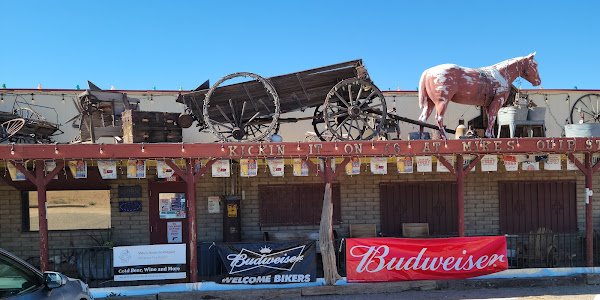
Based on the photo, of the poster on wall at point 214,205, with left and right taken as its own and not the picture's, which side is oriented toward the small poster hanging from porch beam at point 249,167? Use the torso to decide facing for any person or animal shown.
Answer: front

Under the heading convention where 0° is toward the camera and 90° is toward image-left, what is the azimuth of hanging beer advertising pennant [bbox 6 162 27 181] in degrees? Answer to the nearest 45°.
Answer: approximately 0°

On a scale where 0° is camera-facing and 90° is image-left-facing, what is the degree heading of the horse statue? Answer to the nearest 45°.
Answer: approximately 270°

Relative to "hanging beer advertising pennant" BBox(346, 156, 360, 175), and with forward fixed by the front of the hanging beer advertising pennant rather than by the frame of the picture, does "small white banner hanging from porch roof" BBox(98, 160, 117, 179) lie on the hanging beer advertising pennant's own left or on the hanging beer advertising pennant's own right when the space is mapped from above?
on the hanging beer advertising pennant's own right

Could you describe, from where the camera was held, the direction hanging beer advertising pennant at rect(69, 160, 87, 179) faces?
facing the viewer

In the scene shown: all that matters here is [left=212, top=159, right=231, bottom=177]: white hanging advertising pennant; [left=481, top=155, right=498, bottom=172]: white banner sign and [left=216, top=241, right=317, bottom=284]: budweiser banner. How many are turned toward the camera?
3

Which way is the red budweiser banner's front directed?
toward the camera

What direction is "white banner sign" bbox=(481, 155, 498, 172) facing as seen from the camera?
toward the camera

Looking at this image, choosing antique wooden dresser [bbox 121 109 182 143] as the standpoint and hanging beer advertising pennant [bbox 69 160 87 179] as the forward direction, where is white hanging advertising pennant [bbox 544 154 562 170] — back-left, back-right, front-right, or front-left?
back-left

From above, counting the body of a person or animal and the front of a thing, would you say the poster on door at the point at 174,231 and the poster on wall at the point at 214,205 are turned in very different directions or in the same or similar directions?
same or similar directions

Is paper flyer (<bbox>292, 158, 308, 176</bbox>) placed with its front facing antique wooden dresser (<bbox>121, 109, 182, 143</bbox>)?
no

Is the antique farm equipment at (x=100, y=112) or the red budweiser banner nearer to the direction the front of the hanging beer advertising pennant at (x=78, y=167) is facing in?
the red budweiser banner

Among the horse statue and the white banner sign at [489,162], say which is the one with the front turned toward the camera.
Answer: the white banner sign

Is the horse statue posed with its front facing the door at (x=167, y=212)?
no
